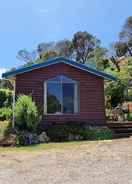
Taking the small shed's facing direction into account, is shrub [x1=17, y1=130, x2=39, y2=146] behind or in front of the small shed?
in front

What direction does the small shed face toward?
toward the camera

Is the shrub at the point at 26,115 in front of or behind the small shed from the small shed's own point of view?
in front
